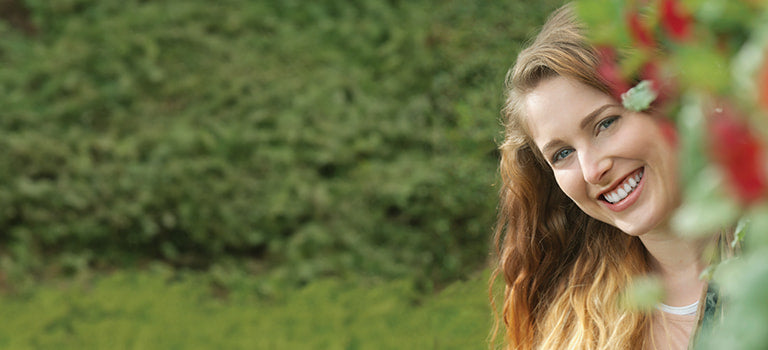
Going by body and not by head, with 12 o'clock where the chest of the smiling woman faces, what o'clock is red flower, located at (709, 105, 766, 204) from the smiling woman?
The red flower is roughly at 12 o'clock from the smiling woman.

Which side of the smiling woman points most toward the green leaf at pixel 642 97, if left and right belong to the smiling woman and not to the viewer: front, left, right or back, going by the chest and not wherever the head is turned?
front

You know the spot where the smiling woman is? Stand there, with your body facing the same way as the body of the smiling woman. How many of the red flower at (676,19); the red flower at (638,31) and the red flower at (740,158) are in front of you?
3

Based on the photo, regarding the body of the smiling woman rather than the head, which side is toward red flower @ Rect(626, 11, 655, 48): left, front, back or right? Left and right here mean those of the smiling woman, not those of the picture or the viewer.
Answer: front

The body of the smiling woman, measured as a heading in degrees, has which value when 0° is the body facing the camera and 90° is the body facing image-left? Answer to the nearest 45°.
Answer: approximately 0°

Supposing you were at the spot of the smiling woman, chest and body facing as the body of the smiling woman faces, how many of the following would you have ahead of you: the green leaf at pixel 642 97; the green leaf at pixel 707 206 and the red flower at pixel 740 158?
3

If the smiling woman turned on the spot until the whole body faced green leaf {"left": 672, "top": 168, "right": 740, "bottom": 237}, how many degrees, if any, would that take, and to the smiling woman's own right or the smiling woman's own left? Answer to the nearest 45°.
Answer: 0° — they already face it

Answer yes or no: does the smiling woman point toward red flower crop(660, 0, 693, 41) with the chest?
yes

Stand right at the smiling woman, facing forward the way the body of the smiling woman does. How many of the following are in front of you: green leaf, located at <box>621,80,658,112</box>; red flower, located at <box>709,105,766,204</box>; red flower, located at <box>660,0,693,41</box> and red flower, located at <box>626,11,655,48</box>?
4

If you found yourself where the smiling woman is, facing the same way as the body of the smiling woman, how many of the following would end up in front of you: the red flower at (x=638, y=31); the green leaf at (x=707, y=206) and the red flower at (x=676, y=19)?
3

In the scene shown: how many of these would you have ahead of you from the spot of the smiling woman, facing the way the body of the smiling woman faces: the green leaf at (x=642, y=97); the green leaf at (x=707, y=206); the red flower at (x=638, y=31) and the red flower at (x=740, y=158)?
4
